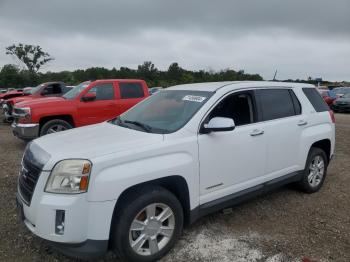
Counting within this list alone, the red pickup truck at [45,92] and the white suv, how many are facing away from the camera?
0

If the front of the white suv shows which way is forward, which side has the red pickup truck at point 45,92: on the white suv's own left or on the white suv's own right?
on the white suv's own right

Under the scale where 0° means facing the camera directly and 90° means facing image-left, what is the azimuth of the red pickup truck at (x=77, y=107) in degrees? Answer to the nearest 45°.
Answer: approximately 45°

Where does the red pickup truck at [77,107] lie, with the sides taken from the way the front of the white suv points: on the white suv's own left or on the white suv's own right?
on the white suv's own right

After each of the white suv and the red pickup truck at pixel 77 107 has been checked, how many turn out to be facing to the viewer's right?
0
